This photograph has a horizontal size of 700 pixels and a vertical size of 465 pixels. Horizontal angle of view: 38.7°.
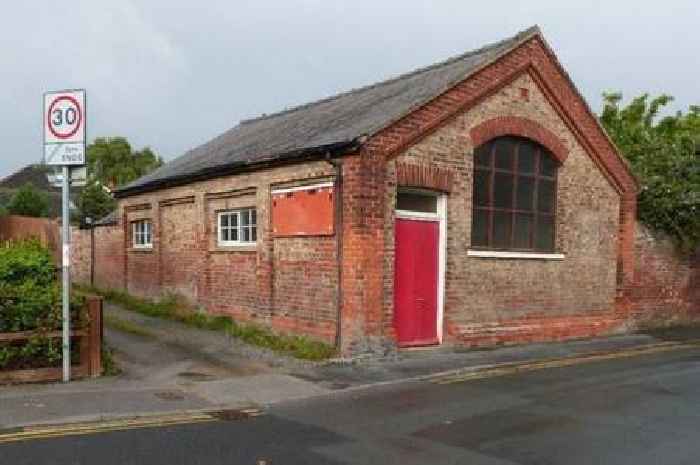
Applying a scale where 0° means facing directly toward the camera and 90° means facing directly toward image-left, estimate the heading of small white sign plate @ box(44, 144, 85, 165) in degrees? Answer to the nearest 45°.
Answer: approximately 0°

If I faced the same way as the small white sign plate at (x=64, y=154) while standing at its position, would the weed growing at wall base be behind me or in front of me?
behind

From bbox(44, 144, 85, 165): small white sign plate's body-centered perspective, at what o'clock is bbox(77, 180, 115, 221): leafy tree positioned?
The leafy tree is roughly at 6 o'clock from the small white sign plate.
